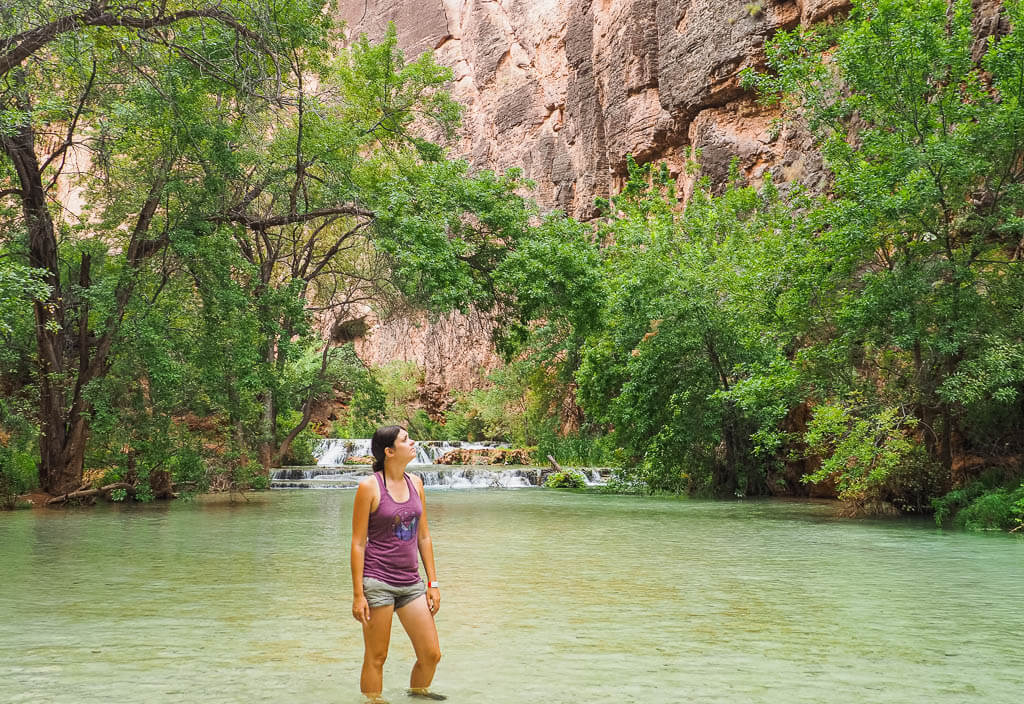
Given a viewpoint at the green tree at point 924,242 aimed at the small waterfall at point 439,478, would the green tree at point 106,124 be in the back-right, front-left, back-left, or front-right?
front-left

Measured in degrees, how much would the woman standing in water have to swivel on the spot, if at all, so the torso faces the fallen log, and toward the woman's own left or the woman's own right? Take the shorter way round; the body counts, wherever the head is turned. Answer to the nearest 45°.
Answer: approximately 180°

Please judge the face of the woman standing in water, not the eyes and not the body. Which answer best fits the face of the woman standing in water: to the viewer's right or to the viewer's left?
to the viewer's right

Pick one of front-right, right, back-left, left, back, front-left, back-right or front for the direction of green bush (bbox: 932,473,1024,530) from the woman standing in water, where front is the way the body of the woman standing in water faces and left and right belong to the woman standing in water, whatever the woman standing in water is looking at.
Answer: left

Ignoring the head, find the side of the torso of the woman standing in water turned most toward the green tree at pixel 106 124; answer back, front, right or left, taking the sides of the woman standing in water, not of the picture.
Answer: back

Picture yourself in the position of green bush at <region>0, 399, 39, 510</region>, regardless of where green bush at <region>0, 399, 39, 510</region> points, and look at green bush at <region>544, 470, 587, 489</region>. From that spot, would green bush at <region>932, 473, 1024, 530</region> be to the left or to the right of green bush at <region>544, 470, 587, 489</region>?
right

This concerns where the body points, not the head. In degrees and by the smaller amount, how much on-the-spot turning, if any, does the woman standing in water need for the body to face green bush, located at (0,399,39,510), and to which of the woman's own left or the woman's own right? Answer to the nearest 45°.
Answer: approximately 180°

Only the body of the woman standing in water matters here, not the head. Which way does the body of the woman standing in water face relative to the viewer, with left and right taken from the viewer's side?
facing the viewer and to the right of the viewer

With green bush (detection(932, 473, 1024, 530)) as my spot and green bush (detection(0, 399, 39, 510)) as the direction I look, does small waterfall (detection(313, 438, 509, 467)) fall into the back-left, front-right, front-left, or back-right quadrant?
front-right

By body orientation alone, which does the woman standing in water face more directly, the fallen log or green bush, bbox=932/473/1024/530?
the green bush

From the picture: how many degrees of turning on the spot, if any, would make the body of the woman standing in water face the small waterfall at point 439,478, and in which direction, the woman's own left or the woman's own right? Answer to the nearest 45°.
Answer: approximately 135° to the woman's own left
